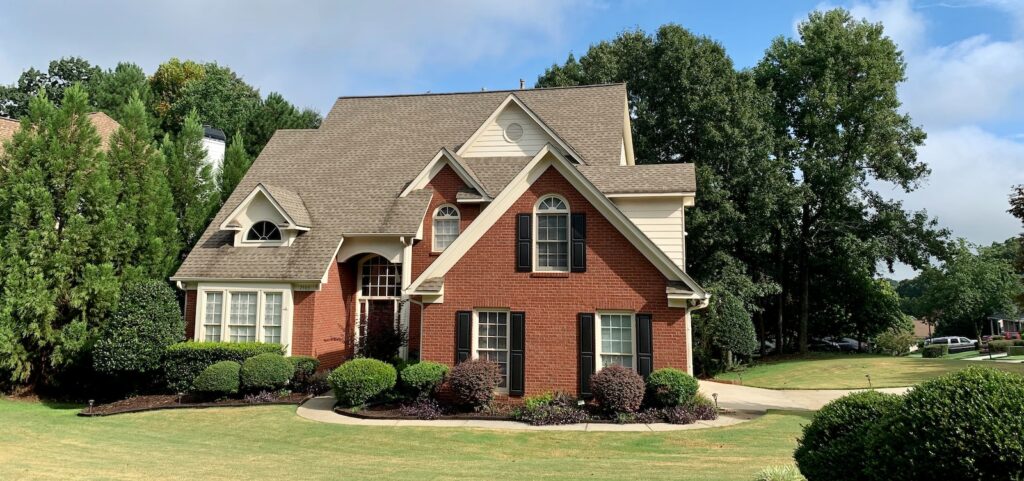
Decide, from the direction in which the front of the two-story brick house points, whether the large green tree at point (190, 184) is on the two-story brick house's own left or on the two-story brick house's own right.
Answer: on the two-story brick house's own right

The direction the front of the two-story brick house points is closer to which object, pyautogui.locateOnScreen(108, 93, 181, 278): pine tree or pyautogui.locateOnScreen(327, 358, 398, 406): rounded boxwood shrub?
the rounded boxwood shrub

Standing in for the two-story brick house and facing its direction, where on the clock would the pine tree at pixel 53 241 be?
The pine tree is roughly at 3 o'clock from the two-story brick house.

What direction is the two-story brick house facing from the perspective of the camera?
toward the camera

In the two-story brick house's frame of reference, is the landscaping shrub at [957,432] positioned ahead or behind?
ahead

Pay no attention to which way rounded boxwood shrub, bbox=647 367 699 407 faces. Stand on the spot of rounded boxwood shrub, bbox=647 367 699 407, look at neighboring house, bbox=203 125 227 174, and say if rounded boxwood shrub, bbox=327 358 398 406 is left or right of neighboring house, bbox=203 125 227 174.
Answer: left

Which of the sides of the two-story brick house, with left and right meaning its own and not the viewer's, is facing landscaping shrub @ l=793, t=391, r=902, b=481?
front

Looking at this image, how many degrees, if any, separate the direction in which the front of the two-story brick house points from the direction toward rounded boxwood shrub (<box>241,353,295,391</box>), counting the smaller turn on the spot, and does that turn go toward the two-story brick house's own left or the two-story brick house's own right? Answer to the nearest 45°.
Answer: approximately 90° to the two-story brick house's own right

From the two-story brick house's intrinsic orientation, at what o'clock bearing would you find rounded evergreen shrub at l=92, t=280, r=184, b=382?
The rounded evergreen shrub is roughly at 3 o'clock from the two-story brick house.

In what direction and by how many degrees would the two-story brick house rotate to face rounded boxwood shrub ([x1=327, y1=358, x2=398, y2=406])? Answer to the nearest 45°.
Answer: approximately 45° to its right

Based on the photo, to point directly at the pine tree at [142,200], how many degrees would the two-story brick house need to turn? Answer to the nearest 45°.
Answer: approximately 90° to its right

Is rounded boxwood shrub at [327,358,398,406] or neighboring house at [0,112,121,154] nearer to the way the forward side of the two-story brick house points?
the rounded boxwood shrub

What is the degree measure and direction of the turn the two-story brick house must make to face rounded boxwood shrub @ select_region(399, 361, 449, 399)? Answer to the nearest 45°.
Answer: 0° — it already faces it

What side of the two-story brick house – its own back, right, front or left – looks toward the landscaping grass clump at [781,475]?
front
